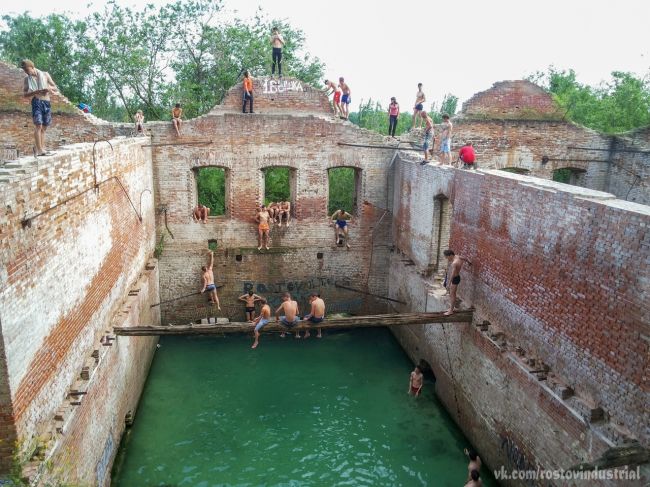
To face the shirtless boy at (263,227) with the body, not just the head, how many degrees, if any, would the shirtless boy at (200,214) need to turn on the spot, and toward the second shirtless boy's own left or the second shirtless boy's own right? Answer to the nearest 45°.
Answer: approximately 90° to the second shirtless boy's own left

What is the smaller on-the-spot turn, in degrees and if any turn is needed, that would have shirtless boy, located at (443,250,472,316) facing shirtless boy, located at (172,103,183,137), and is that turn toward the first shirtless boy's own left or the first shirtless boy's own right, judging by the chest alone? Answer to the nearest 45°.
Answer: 0° — they already face them

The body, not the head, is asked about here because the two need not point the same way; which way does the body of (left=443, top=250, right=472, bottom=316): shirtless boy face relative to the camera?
to the viewer's left

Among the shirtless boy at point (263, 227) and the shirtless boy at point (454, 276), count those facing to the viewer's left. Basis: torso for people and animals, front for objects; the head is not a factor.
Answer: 1

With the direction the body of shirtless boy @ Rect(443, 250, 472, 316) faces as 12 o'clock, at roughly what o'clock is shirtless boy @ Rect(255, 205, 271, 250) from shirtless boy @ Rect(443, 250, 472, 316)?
shirtless boy @ Rect(255, 205, 271, 250) is roughly at 1 o'clock from shirtless boy @ Rect(443, 250, 472, 316).
